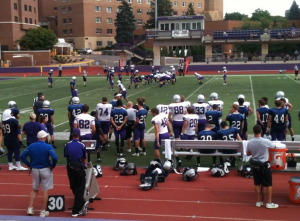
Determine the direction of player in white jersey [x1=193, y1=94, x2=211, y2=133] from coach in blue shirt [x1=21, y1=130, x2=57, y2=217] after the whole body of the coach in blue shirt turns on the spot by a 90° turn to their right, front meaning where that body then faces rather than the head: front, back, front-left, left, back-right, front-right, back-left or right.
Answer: front-left

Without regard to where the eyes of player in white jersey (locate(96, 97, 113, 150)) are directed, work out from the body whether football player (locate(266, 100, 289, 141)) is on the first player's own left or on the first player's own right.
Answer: on the first player's own right

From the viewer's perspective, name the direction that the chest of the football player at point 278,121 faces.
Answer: away from the camera

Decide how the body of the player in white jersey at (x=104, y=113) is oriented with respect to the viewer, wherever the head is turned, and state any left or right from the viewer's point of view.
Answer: facing away from the viewer

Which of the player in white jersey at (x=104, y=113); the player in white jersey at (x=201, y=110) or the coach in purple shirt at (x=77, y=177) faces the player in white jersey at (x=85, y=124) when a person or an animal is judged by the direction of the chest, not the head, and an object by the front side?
the coach in purple shirt

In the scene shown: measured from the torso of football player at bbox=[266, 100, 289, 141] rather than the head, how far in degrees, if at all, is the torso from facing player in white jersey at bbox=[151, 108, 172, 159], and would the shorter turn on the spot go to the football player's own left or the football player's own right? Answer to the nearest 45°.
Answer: approximately 135° to the football player's own left

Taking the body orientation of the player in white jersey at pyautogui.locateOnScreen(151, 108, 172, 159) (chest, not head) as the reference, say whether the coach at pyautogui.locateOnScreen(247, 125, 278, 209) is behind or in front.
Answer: behind

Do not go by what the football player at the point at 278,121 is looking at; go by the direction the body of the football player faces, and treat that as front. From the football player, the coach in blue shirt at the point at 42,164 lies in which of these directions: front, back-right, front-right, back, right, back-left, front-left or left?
back-left

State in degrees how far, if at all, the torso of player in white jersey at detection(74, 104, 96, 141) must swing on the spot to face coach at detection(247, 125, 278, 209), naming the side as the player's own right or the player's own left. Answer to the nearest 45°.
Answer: approximately 135° to the player's own right

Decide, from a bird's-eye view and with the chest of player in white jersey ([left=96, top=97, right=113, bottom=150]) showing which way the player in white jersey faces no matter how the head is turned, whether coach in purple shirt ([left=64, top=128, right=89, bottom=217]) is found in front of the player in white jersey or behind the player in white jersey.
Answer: behind

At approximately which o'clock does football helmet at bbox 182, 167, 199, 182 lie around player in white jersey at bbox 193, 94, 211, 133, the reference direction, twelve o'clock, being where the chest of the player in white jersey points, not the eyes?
The football helmet is roughly at 6 o'clock from the player in white jersey.

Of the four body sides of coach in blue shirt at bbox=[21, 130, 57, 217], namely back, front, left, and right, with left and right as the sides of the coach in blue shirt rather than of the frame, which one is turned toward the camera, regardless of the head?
back

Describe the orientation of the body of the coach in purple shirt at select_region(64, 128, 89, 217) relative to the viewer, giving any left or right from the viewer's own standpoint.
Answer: facing away from the viewer

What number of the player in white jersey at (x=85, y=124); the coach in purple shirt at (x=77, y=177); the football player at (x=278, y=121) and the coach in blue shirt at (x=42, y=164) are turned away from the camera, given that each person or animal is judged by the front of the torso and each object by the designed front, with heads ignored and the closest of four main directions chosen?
4

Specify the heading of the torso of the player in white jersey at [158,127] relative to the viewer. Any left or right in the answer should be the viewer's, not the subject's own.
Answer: facing away from the viewer and to the left of the viewer

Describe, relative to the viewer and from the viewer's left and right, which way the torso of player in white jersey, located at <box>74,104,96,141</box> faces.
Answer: facing away from the viewer

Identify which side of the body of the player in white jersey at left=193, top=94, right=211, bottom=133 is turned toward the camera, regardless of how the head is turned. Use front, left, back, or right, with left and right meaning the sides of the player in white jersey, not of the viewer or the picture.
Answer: back
